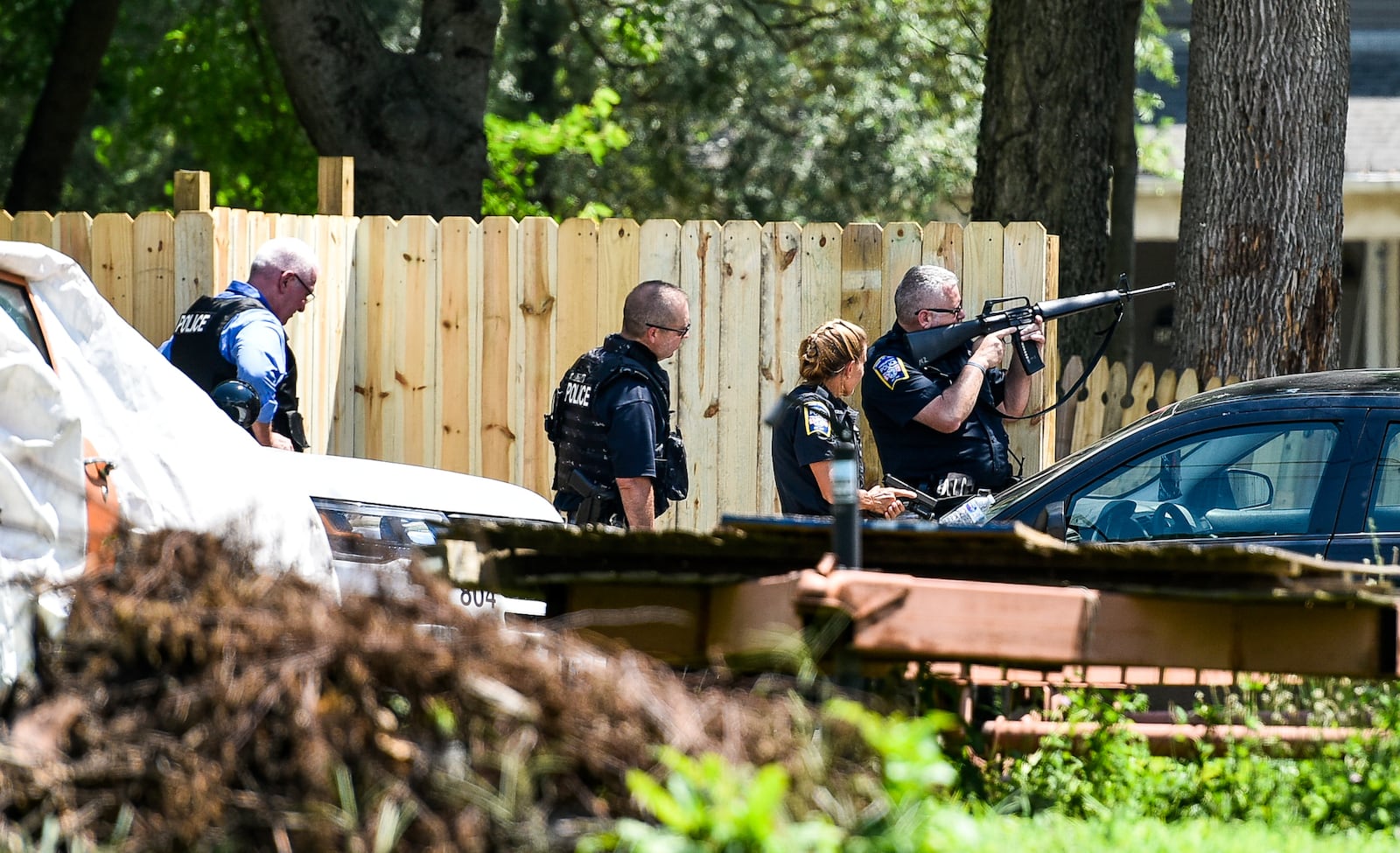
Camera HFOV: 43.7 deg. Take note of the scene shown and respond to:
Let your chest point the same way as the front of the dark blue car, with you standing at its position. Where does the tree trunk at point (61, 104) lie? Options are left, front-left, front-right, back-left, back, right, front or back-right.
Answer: front-right

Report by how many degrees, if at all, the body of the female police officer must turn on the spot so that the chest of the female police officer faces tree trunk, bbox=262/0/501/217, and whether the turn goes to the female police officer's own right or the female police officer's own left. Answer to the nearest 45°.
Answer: approximately 135° to the female police officer's own left

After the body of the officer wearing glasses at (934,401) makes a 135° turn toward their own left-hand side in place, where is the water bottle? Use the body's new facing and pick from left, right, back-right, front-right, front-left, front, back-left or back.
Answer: back-left

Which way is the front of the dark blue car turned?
to the viewer's left

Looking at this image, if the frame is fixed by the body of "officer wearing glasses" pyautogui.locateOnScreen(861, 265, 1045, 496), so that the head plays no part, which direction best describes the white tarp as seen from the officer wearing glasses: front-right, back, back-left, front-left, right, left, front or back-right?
back-right

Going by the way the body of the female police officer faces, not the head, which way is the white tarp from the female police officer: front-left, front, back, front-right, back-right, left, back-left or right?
back-right

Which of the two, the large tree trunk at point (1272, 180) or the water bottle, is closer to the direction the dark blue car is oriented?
the water bottle

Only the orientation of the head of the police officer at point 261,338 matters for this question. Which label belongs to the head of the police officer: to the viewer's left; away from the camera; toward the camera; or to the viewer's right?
to the viewer's right

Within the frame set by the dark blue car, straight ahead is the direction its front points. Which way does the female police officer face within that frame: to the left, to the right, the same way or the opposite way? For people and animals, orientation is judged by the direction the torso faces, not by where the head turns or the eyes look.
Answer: the opposite way

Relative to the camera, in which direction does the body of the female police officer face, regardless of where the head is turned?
to the viewer's right

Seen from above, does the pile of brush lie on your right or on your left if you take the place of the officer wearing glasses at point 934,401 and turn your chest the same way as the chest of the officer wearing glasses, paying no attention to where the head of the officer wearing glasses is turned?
on your right

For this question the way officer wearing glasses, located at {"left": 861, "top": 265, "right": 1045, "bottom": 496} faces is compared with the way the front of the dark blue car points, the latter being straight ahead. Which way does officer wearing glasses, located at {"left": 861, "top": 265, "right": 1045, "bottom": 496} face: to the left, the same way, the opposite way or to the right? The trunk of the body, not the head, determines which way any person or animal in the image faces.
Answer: the opposite way

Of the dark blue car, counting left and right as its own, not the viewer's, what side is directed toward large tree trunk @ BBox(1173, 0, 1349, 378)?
right

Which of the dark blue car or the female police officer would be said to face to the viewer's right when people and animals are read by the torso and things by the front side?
the female police officer

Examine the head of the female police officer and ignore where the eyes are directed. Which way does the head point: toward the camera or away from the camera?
away from the camera

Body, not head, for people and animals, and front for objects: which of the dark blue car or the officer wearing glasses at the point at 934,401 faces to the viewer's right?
the officer wearing glasses

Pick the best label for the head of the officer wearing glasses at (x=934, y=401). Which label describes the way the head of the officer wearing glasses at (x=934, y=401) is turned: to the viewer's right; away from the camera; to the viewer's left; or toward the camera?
to the viewer's right

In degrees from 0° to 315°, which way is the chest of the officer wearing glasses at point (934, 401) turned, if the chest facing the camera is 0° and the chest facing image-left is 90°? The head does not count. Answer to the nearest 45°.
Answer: approximately 270°

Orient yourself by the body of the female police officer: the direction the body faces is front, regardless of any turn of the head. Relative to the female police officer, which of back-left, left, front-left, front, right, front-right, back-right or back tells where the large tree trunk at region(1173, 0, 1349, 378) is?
front-left
